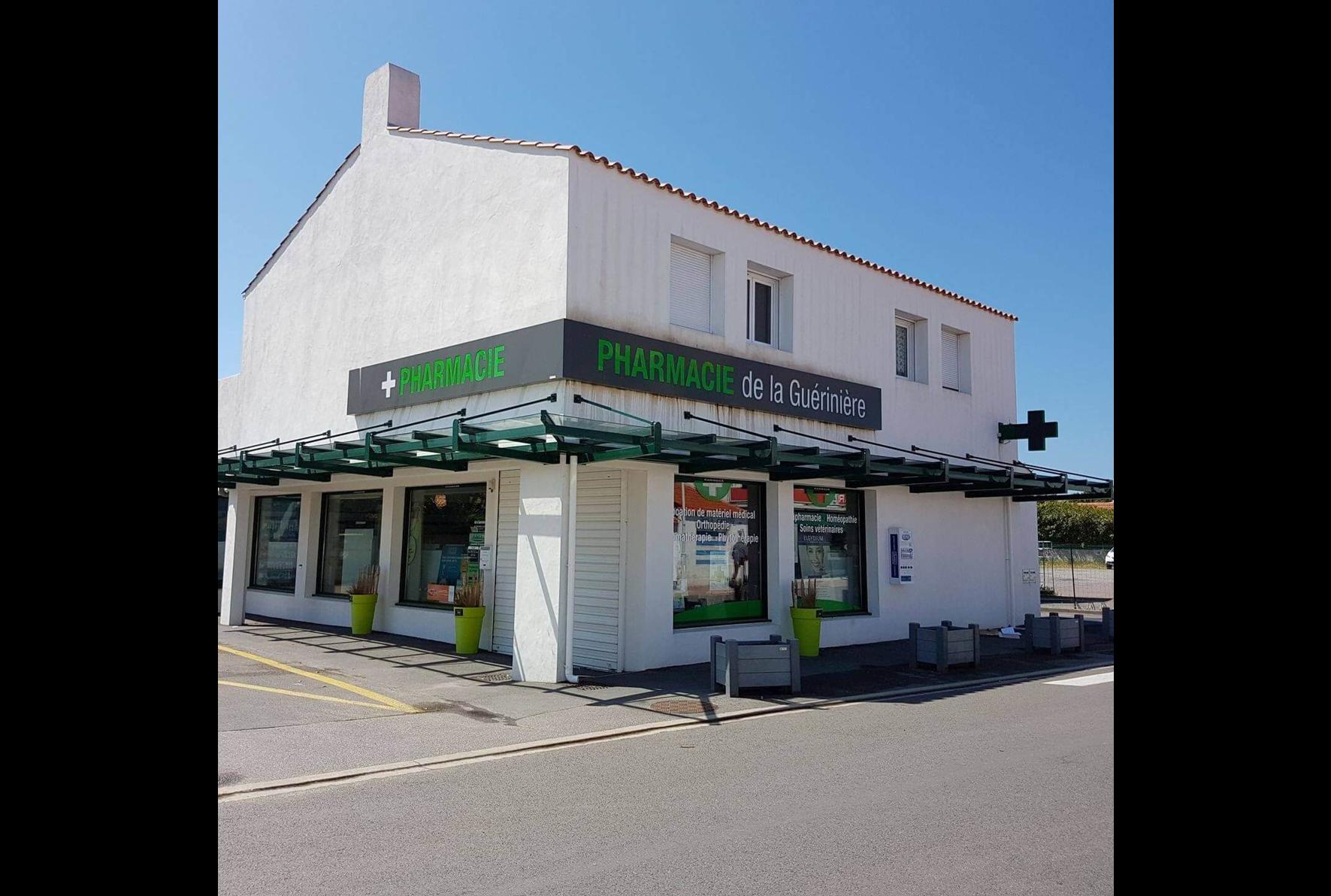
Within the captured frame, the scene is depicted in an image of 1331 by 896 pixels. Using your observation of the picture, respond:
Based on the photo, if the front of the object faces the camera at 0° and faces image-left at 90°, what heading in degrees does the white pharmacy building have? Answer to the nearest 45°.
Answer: approximately 315°

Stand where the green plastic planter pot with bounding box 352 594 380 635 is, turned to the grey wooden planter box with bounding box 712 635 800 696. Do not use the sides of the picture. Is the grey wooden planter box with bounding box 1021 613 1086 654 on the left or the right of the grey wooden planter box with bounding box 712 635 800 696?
left

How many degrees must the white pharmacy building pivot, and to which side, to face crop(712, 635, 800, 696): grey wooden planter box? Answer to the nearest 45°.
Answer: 0° — it already faces it

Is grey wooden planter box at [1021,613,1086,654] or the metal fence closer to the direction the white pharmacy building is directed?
the grey wooden planter box

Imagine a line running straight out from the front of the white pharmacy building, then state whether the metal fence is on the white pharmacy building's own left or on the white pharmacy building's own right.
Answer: on the white pharmacy building's own left

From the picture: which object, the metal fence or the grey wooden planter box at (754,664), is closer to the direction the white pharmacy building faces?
the grey wooden planter box

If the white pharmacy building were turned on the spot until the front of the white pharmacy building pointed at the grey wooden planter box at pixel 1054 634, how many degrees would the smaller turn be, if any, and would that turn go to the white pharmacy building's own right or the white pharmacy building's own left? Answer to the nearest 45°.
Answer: approximately 45° to the white pharmacy building's own left
